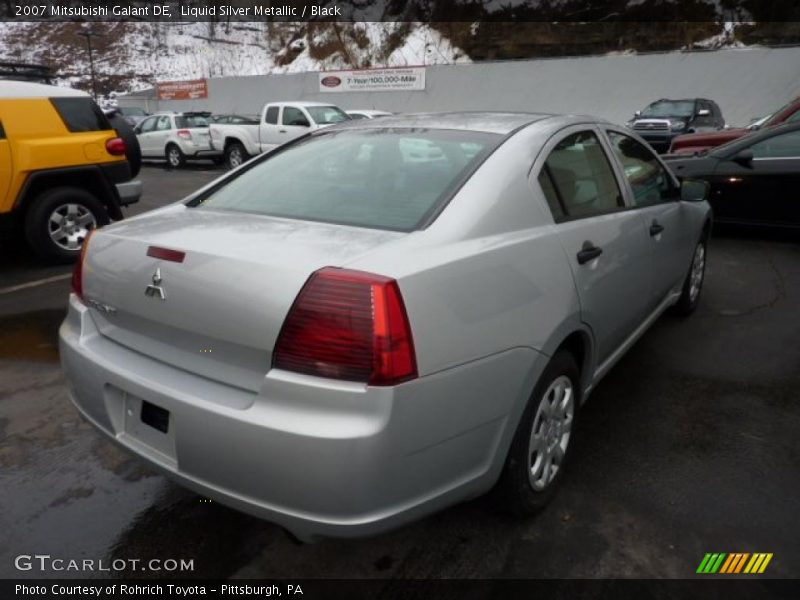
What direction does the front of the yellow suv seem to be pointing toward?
to the viewer's left

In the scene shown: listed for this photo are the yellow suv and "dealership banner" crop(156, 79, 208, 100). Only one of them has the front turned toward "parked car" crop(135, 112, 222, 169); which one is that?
the dealership banner

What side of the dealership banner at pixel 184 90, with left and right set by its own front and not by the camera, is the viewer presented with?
front

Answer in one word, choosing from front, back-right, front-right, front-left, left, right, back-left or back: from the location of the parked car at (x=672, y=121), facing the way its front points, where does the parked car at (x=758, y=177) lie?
front-left

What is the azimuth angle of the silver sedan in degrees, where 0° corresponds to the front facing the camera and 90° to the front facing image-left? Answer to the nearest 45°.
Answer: approximately 225°

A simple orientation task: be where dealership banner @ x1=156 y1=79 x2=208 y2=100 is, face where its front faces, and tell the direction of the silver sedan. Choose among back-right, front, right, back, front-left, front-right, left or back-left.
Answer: front

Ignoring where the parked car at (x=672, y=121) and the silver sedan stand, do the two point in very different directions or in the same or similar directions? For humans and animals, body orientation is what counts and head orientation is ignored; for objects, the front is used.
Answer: very different directions

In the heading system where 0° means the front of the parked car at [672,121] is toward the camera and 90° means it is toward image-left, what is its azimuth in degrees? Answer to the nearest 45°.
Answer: approximately 45°

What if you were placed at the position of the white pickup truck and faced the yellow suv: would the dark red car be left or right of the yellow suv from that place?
left

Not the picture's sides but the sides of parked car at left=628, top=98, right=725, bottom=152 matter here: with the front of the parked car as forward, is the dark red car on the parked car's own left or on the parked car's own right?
on the parked car's own left
